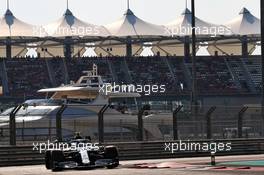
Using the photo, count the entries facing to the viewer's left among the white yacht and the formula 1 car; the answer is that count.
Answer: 1

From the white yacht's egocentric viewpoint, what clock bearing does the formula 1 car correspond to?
The formula 1 car is roughly at 9 o'clock from the white yacht.

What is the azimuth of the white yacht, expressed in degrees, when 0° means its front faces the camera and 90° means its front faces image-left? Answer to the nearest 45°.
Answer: approximately 90°
